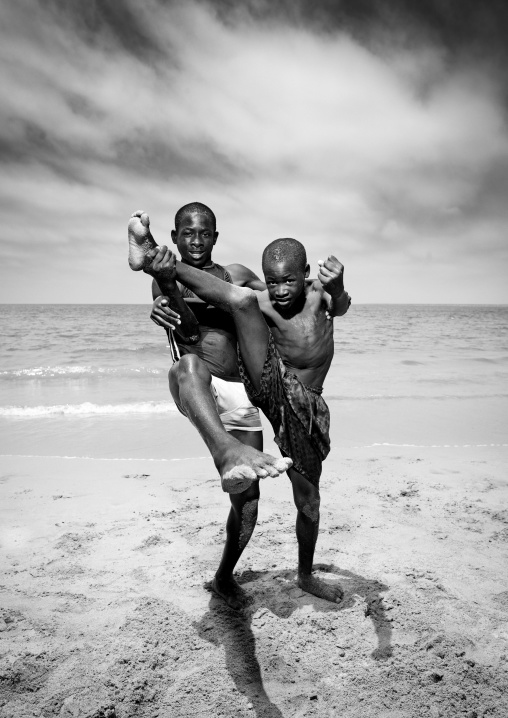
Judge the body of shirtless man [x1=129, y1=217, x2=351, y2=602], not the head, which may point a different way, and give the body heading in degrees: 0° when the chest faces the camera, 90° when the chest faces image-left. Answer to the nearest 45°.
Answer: approximately 0°
